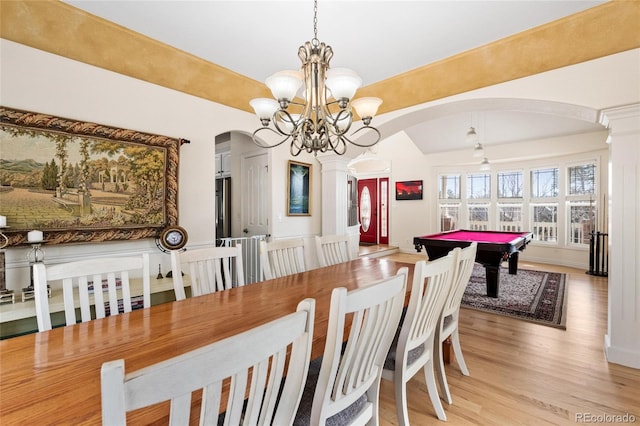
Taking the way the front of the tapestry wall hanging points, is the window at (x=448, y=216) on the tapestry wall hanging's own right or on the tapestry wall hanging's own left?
on the tapestry wall hanging's own left

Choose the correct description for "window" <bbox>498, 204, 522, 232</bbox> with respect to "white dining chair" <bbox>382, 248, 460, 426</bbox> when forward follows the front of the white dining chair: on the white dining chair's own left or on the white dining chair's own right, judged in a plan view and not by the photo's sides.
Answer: on the white dining chair's own right

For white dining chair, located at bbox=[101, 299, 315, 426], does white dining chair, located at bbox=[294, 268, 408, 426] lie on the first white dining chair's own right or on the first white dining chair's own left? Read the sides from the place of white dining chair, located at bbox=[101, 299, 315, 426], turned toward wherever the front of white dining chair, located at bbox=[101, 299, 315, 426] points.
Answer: on the first white dining chair's own right

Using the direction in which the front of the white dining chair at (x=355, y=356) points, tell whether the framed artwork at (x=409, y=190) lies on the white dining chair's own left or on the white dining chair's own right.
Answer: on the white dining chair's own right

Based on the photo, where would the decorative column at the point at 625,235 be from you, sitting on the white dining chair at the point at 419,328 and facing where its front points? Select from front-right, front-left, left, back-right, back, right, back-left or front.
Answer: right

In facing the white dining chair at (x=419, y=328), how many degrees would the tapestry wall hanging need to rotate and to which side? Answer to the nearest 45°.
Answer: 0° — it already faces it

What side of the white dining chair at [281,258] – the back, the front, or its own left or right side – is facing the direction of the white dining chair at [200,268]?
right

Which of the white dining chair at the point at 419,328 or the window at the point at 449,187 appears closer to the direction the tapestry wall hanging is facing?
the white dining chair

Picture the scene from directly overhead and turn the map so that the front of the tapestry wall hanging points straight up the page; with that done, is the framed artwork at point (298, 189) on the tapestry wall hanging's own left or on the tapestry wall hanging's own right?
on the tapestry wall hanging's own left

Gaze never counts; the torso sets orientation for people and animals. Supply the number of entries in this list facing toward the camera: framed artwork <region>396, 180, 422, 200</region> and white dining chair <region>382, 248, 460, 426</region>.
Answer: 1

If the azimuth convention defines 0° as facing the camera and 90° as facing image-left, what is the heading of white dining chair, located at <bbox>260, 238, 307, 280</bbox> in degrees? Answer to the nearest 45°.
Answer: approximately 315°

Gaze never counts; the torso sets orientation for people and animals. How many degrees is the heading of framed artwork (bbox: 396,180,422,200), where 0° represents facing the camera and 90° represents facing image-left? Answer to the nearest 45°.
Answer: approximately 0°

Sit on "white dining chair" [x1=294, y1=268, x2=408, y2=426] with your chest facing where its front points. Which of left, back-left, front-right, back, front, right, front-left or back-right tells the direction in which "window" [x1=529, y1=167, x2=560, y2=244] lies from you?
right
